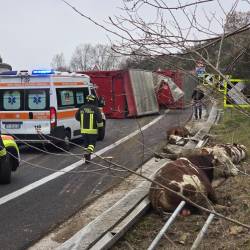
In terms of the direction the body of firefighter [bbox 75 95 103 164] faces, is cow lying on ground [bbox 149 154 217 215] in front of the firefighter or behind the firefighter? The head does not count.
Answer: behind

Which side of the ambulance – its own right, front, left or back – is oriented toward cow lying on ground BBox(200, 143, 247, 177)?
right

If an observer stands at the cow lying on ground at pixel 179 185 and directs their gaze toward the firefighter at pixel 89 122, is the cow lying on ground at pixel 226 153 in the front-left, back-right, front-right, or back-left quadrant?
front-right

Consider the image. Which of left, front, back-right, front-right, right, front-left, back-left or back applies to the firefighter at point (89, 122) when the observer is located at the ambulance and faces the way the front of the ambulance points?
right

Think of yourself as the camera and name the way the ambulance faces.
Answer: facing away from the viewer and to the right of the viewer

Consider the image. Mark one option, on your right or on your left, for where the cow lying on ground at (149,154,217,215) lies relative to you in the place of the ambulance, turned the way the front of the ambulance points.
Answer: on your right

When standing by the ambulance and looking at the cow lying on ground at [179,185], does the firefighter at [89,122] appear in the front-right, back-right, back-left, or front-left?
front-left

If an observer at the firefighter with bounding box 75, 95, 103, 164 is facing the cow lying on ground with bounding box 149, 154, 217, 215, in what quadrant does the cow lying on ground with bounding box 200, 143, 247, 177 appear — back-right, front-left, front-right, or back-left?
front-left

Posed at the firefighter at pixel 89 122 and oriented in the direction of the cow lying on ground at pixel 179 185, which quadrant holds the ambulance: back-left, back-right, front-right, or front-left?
back-right

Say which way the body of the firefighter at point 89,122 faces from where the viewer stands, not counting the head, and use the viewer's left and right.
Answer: facing away from the viewer

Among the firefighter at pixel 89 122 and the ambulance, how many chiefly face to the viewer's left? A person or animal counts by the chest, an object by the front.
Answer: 0
